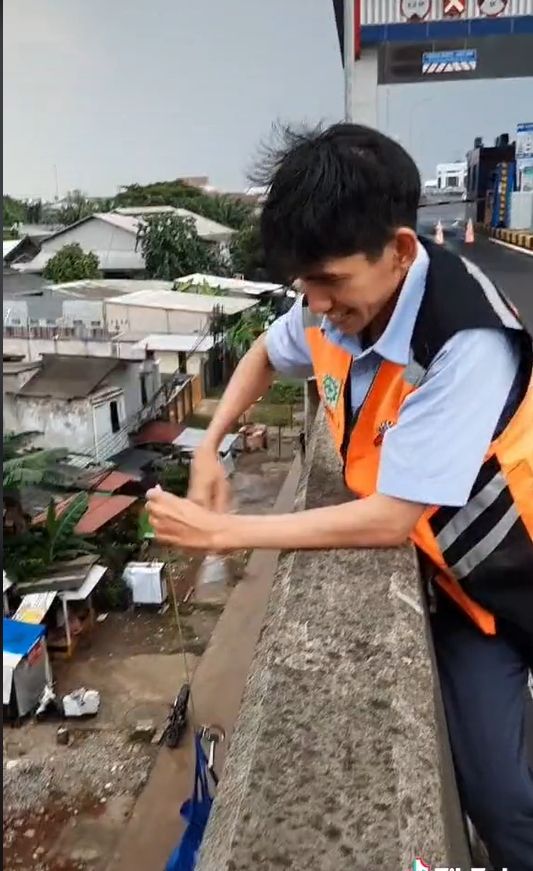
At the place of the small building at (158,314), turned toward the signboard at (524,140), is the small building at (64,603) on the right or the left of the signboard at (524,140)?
right

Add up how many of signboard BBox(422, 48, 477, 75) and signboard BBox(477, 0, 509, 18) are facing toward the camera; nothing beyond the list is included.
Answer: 2

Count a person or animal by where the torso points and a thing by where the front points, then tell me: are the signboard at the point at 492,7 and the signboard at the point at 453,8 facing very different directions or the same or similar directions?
same or similar directions

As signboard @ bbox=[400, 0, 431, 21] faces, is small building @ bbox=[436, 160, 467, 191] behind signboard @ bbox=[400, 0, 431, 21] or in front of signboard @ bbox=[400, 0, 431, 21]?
behind

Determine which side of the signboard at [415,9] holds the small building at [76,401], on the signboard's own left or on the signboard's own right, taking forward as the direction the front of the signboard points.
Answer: on the signboard's own right

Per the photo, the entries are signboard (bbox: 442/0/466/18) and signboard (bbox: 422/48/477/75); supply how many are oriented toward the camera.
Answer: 2

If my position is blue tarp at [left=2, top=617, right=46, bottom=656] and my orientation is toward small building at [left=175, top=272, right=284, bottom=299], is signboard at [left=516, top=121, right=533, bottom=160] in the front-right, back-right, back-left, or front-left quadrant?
front-right

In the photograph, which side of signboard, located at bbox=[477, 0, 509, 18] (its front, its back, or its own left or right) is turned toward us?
front

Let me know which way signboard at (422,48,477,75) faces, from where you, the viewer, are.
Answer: facing the viewer

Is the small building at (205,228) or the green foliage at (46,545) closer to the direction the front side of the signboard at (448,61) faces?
the green foliage

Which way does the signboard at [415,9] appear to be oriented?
toward the camera
